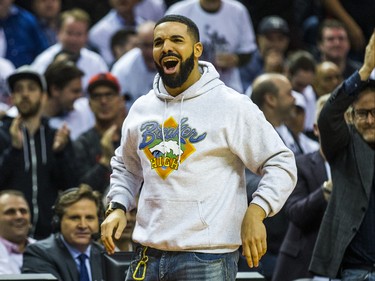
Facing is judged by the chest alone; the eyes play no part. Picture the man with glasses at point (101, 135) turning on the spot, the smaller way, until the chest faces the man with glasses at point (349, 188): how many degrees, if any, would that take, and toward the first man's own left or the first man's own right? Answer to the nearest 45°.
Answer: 0° — they already face them

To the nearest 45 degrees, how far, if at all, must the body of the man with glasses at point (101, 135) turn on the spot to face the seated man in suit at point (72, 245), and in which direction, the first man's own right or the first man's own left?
approximately 45° to the first man's own right

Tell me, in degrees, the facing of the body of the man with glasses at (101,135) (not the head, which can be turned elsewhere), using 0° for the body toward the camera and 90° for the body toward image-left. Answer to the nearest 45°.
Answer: approximately 315°
